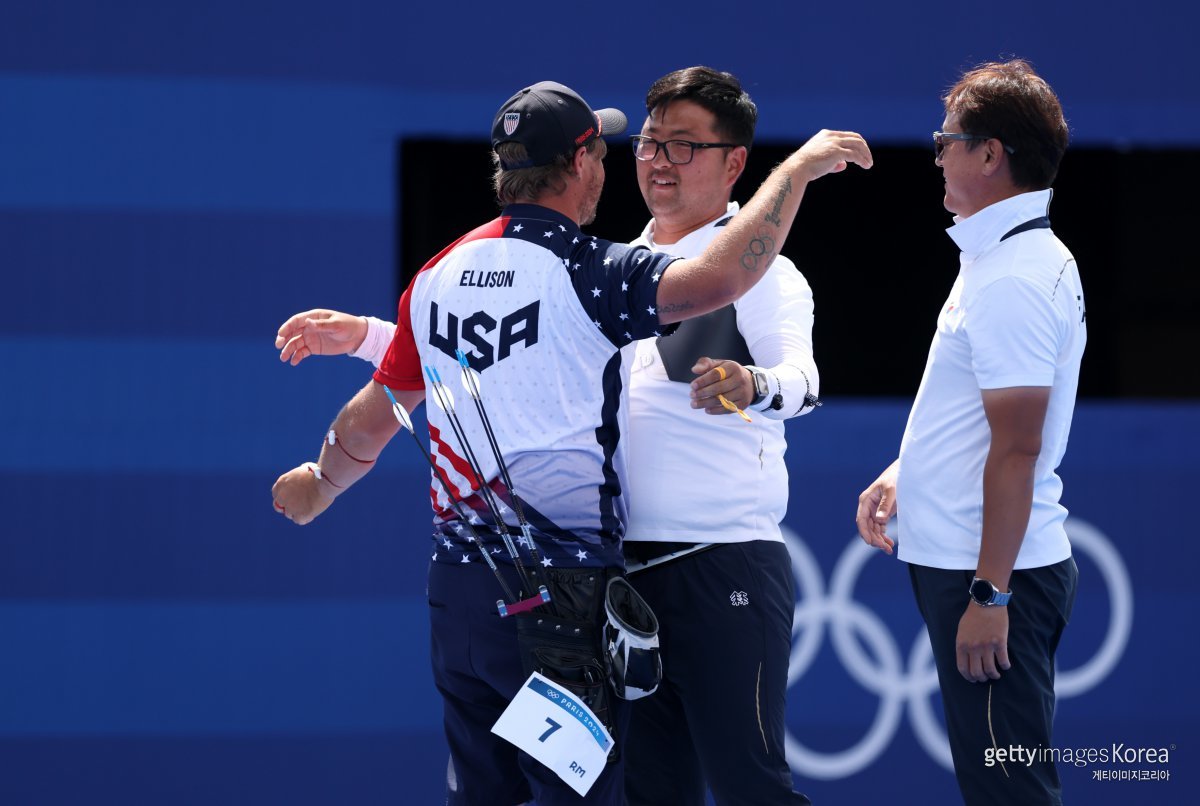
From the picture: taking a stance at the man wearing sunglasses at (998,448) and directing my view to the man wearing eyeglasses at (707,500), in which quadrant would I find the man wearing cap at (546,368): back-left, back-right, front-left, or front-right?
front-left

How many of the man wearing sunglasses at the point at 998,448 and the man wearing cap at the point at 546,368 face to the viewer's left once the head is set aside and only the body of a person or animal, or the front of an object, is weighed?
1

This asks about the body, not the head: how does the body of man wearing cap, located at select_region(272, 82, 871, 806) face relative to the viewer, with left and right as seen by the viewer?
facing away from the viewer and to the right of the viewer

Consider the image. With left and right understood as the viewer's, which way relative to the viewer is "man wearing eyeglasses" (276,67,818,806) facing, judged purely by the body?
facing the viewer and to the left of the viewer

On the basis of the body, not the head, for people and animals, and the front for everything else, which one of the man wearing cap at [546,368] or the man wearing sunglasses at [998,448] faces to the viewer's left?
the man wearing sunglasses at [998,448]

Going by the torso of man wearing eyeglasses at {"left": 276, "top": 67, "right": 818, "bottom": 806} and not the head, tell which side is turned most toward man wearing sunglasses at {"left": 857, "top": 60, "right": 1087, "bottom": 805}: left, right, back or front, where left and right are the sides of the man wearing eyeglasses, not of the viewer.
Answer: left

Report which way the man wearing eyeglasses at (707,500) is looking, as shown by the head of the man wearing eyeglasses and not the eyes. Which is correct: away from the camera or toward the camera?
toward the camera

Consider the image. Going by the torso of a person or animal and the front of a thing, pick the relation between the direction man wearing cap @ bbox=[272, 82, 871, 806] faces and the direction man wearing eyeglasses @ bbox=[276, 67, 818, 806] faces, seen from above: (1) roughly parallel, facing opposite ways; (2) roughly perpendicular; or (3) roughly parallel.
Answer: roughly parallel, facing opposite ways

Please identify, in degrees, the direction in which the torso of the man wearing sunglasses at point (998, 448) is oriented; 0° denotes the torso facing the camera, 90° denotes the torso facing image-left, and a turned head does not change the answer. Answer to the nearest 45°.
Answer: approximately 90°

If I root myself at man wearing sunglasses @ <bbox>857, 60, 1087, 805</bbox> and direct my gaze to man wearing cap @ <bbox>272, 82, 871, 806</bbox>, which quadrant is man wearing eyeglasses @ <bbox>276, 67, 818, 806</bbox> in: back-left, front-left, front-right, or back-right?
front-right

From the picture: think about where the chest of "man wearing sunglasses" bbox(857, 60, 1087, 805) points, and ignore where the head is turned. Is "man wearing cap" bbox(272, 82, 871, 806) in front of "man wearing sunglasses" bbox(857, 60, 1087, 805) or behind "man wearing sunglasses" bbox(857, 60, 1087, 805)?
in front

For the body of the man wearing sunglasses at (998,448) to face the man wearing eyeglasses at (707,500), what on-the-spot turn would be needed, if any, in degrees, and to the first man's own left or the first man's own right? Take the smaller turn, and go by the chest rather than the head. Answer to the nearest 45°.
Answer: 0° — they already face them
